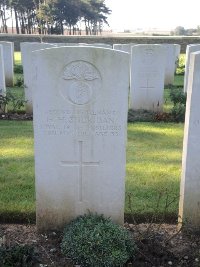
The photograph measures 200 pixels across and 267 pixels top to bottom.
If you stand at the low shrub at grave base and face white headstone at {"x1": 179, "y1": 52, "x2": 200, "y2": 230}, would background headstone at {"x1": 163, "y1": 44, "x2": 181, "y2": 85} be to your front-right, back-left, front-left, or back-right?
front-left

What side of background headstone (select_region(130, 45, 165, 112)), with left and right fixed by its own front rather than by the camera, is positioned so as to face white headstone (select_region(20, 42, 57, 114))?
right

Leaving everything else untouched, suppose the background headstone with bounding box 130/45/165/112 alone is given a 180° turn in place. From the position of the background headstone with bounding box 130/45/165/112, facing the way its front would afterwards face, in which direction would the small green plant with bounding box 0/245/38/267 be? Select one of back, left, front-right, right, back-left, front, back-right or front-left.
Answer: back

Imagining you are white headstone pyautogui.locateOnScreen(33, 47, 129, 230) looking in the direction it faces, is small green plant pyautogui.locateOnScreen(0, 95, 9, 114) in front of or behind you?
behind

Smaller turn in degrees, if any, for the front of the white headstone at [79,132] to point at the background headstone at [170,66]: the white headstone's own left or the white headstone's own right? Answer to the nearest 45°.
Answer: approximately 180°

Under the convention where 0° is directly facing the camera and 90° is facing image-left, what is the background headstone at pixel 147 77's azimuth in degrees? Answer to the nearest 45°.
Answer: approximately 0°

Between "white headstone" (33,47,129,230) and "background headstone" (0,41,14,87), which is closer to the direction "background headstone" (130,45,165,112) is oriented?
the white headstone

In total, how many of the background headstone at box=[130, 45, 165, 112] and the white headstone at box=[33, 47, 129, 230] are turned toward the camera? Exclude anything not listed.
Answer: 2

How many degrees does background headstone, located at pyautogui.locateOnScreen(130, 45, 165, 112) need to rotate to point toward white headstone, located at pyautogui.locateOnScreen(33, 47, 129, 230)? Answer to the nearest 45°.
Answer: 0° — it already faces it

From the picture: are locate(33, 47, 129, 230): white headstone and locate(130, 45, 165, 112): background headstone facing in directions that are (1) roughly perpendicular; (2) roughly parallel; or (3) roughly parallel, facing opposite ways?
roughly parallel

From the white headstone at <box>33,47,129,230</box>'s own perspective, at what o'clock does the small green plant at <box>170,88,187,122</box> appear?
The small green plant is roughly at 7 o'clock from the white headstone.

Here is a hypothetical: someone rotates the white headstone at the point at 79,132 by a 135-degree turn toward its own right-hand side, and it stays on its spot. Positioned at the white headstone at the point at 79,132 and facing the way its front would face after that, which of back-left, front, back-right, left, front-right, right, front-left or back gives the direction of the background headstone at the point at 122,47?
front-right

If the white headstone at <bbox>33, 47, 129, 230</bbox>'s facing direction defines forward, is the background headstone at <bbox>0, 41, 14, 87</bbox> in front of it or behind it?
behind

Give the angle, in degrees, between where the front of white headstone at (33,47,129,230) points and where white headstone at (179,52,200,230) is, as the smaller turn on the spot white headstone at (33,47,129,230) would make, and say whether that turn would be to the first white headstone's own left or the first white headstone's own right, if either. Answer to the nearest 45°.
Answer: approximately 90° to the first white headstone's own left

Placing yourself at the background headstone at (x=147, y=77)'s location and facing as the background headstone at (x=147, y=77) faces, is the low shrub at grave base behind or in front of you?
in front

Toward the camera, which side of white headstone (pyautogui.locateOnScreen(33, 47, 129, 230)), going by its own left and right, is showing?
front
